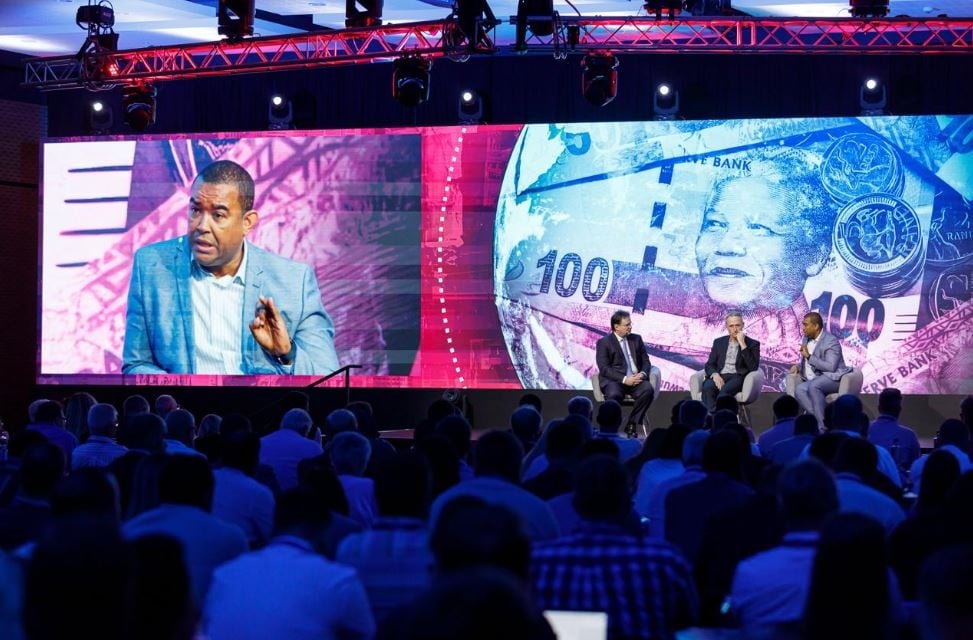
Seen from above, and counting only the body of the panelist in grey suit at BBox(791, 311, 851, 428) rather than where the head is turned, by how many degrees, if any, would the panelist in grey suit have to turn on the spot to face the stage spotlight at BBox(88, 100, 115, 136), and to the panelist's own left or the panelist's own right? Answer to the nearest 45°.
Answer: approximately 45° to the panelist's own right

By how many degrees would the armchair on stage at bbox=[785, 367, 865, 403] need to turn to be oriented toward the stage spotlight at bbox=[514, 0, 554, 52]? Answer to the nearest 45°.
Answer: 0° — it already faces it

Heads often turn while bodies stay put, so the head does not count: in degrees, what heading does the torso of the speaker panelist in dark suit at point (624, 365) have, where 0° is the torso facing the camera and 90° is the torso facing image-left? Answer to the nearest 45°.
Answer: approximately 315°

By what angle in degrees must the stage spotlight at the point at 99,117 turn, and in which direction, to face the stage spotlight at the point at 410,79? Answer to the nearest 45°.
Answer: approximately 45° to its left

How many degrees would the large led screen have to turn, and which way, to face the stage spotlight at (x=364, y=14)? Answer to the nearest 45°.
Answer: approximately 45° to its right

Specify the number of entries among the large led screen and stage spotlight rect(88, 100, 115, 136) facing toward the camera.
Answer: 2

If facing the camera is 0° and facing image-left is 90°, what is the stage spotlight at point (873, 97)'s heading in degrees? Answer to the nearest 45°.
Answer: approximately 0°
